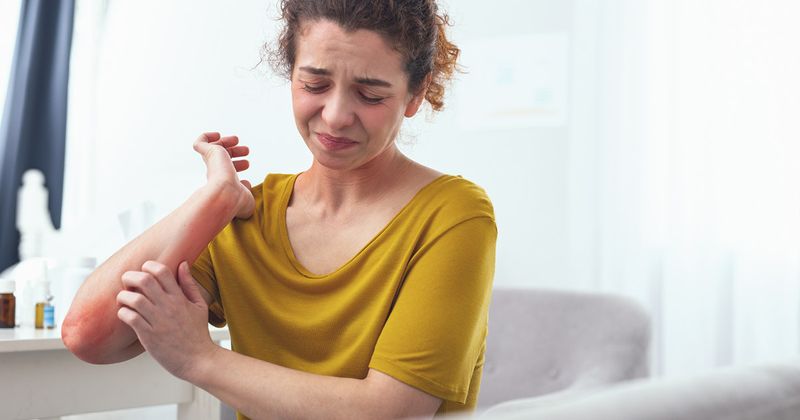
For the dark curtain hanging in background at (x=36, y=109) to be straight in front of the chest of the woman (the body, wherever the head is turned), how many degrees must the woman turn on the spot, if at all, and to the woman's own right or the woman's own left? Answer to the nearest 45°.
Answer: approximately 90° to the woman's own right

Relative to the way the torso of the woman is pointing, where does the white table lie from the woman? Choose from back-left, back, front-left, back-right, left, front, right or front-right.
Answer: right

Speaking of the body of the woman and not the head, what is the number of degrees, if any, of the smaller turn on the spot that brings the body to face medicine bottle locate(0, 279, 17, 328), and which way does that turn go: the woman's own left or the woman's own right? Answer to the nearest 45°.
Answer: approximately 90° to the woman's own right

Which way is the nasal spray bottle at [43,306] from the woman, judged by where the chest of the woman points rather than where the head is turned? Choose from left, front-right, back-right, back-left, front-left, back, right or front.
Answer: right

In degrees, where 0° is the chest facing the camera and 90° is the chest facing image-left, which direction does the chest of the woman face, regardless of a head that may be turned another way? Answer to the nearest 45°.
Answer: approximately 45°
